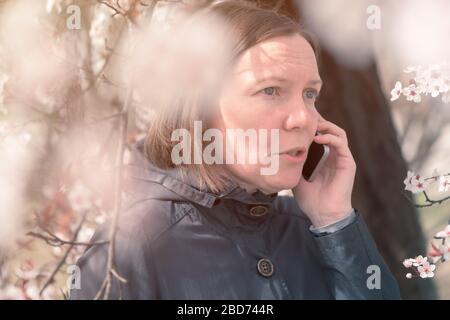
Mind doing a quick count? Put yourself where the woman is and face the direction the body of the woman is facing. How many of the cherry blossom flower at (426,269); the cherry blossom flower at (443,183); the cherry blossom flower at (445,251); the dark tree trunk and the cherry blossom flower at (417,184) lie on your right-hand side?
0

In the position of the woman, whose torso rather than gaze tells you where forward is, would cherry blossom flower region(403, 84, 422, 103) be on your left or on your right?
on your left

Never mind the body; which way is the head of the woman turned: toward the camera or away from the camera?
toward the camera

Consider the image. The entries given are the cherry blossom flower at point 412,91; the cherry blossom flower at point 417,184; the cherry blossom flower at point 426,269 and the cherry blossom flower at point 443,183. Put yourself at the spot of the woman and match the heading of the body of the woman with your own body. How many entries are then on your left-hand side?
4

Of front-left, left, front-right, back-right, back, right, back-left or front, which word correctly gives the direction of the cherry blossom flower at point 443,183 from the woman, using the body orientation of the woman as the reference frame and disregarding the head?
left

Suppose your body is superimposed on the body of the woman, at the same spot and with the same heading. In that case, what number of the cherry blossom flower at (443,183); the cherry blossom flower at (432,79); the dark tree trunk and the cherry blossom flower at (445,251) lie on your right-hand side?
0

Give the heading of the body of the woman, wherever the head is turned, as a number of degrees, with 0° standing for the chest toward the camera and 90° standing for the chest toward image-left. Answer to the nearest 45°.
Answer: approximately 315°

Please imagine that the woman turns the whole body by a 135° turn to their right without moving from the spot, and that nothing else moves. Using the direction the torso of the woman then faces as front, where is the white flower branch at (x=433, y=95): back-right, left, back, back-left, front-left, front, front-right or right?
back-right

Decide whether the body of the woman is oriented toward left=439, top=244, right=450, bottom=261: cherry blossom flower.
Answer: no

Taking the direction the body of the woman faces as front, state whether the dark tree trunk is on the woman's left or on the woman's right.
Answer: on the woman's left

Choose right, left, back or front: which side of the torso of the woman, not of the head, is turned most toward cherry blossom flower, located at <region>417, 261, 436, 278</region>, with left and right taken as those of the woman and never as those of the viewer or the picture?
left

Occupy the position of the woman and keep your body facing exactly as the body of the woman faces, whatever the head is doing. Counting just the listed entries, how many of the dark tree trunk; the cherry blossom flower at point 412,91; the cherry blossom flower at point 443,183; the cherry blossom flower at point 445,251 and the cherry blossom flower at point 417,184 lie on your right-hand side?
0

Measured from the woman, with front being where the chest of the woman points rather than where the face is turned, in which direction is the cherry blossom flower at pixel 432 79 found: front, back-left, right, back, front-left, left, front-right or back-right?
left

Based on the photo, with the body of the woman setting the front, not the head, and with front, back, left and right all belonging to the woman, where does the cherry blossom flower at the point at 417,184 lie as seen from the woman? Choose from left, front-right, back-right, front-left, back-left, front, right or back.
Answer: left
